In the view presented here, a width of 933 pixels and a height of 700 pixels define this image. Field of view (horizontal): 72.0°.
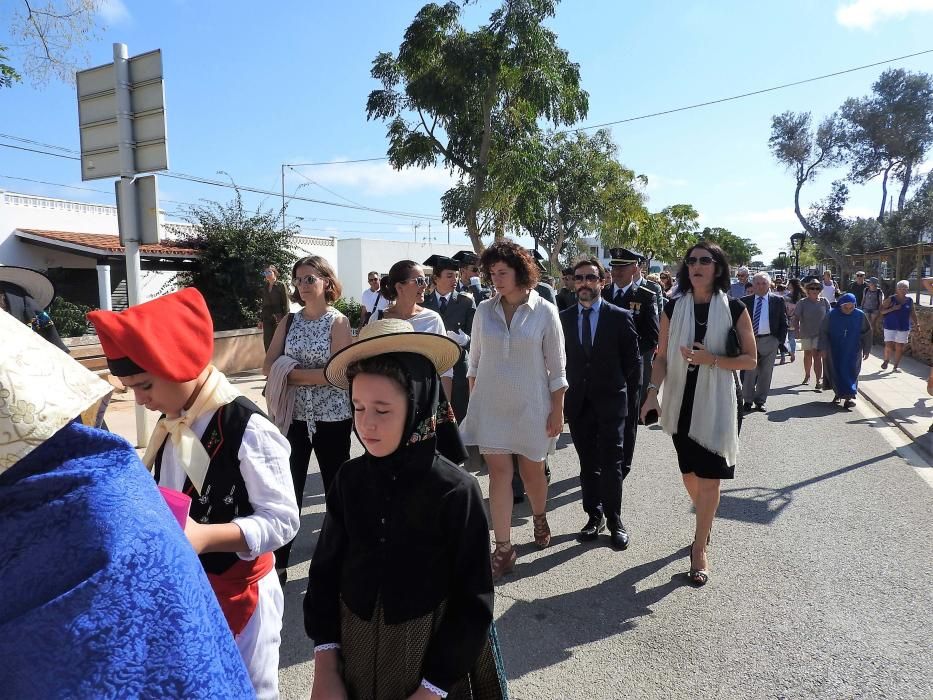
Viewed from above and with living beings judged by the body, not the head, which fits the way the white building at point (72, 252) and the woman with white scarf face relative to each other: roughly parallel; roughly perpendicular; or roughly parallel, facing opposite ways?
roughly perpendicular

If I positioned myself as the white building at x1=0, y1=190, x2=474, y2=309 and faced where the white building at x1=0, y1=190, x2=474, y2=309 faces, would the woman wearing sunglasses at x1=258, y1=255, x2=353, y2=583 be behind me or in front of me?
in front

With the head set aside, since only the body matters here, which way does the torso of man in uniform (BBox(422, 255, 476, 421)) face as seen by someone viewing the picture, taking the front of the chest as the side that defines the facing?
toward the camera

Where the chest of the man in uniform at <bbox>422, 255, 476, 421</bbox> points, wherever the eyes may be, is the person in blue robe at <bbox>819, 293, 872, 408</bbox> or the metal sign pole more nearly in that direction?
the metal sign pole

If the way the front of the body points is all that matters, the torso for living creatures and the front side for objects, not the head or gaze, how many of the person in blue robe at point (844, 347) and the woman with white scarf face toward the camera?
2

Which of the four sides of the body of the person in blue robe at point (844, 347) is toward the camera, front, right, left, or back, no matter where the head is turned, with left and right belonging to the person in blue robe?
front

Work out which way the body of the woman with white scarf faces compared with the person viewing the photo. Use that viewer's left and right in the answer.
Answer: facing the viewer

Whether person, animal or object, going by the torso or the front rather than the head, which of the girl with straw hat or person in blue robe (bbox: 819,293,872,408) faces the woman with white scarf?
the person in blue robe

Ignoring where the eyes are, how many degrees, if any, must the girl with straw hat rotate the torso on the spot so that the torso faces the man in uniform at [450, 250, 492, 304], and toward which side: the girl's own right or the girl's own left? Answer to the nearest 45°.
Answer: approximately 135° to the girl's own right

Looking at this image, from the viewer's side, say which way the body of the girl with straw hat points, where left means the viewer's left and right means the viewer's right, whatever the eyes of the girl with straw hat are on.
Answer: facing the viewer and to the left of the viewer

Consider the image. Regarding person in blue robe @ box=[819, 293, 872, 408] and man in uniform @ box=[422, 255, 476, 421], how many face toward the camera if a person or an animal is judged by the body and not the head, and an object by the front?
2

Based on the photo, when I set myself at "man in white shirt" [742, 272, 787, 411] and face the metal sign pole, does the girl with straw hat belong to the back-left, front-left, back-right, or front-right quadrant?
front-left

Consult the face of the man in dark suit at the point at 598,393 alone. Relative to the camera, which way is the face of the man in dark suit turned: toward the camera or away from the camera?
toward the camera

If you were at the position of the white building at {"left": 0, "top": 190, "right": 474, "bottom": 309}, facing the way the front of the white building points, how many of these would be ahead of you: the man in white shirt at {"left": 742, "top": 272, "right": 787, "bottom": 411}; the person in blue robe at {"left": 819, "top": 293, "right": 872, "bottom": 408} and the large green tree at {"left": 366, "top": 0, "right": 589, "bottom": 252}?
3
